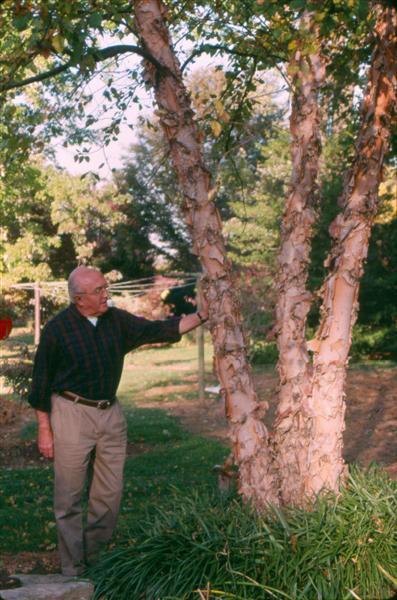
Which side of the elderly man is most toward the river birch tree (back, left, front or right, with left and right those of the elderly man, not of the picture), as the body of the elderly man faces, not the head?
left

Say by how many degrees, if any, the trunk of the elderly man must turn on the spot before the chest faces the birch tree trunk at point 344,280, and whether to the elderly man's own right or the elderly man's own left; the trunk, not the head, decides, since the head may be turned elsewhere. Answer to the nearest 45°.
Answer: approximately 45° to the elderly man's own left

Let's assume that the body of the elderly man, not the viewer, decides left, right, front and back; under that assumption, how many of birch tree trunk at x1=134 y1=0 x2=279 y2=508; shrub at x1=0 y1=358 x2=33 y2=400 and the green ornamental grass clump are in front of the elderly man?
2

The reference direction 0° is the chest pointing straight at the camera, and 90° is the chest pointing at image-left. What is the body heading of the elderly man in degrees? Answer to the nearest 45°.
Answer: approximately 315°
